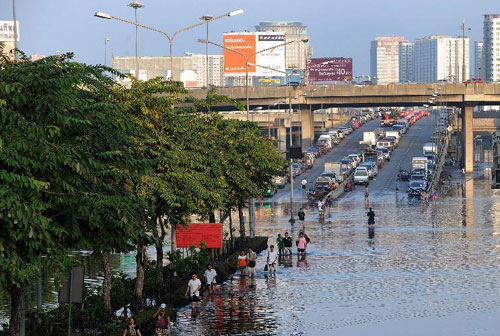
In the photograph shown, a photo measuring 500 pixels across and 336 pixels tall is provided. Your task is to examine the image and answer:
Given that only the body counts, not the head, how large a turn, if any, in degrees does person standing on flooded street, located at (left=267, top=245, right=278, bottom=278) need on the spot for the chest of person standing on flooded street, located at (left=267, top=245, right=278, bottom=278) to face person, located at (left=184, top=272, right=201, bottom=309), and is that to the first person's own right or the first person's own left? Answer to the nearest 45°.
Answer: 0° — they already face them

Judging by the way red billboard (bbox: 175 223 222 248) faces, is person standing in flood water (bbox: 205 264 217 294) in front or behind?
in front

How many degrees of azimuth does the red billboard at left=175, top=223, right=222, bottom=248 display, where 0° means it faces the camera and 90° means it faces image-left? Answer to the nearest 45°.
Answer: approximately 0°

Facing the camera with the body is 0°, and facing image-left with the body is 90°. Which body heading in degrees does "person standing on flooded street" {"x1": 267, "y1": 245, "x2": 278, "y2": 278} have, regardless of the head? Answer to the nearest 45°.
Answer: approximately 0°

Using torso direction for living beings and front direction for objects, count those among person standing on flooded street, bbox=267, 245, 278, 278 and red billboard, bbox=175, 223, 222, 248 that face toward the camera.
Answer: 2

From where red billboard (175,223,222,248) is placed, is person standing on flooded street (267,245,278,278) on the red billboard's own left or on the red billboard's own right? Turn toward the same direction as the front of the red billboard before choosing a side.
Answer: on the red billboard's own left

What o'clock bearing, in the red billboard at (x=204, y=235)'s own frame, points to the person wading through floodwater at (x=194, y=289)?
The person wading through floodwater is roughly at 12 o'clock from the red billboard.

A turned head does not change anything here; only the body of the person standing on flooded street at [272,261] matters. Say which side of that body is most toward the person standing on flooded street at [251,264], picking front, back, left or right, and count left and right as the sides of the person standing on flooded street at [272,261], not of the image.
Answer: right
